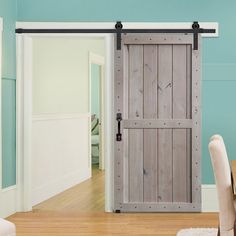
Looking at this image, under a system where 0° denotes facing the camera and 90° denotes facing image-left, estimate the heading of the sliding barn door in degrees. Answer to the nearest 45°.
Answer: approximately 0°

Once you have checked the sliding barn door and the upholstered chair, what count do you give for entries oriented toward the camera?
1

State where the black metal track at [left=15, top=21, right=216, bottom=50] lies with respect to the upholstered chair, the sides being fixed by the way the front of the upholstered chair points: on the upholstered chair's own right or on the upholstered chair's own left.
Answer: on the upholstered chair's own left
